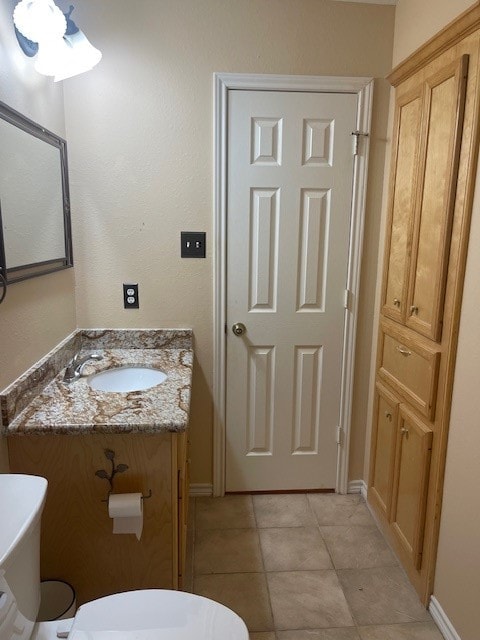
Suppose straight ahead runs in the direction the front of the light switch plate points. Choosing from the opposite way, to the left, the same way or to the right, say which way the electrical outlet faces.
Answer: the same way

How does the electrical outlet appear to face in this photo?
toward the camera

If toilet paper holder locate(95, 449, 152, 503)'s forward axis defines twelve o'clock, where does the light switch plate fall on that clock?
The light switch plate is roughly at 7 o'clock from the toilet paper holder.

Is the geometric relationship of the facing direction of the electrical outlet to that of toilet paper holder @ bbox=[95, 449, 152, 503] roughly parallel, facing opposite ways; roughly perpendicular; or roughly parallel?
roughly parallel

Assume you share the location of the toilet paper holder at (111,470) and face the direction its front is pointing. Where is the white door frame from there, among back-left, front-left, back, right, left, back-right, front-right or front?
back-left

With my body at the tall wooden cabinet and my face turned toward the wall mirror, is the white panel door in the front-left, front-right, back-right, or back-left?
front-right

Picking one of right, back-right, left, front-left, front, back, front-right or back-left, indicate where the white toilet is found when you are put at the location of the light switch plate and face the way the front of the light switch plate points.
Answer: front

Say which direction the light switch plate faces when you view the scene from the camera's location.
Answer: facing the viewer

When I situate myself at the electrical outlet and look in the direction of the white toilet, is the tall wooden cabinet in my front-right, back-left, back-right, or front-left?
front-left
